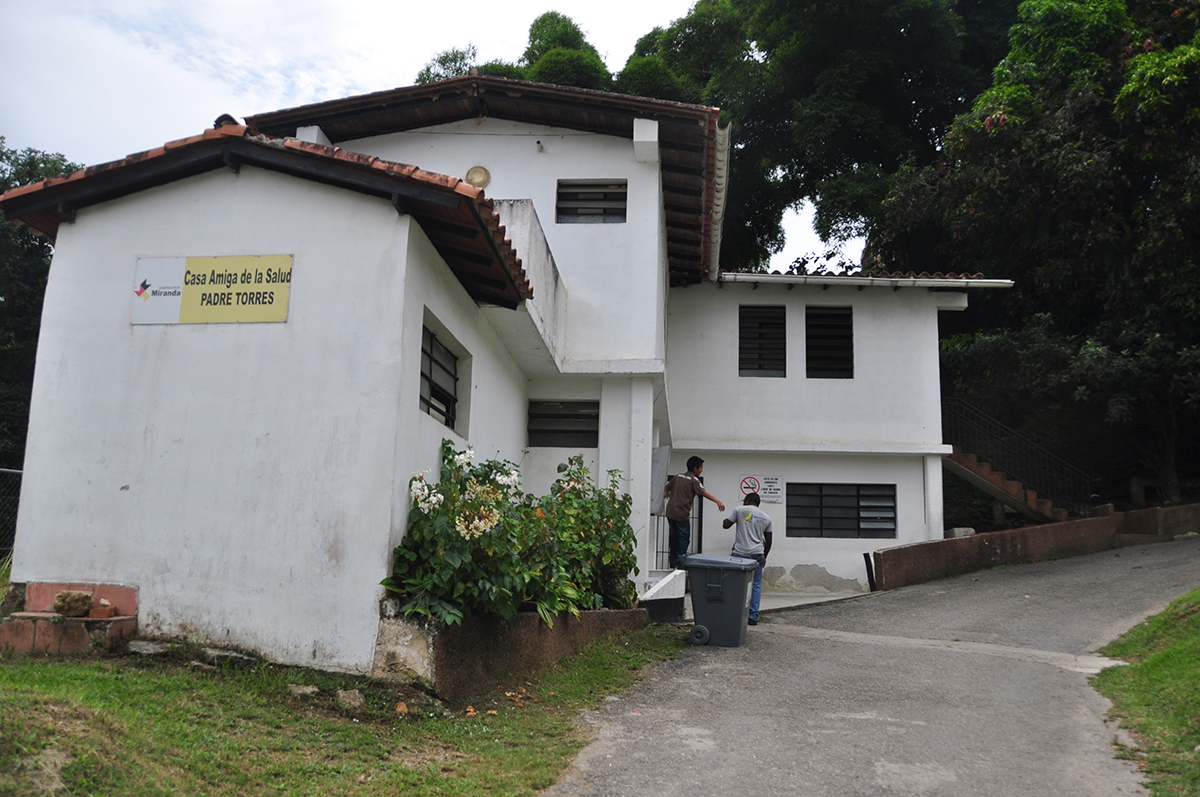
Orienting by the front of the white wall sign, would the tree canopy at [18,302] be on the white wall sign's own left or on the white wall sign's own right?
on the white wall sign's own right

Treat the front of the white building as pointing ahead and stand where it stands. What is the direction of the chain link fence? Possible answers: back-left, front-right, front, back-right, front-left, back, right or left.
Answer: back-right

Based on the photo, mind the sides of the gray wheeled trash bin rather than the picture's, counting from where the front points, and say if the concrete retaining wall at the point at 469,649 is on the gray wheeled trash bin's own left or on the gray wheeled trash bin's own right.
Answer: on the gray wheeled trash bin's own right

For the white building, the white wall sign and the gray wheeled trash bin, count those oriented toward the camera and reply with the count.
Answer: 2

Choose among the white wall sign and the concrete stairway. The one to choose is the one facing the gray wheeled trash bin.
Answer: the white wall sign

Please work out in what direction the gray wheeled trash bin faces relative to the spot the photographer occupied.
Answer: facing to the right of the viewer
